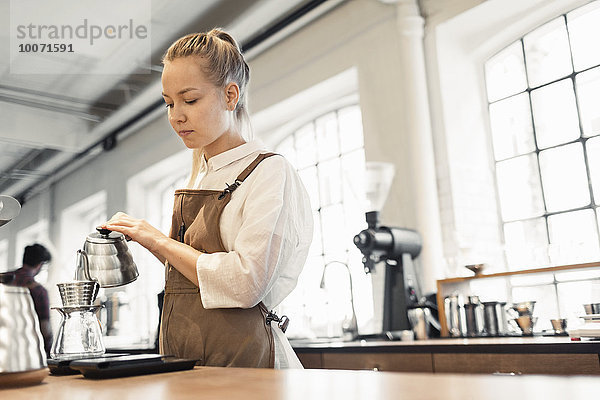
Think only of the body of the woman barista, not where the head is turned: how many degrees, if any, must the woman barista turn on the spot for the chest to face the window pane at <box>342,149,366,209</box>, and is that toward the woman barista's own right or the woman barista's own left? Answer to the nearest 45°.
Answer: approximately 135° to the woman barista's own right

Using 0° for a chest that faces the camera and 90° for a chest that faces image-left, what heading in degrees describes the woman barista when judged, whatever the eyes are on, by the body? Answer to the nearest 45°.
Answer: approximately 45°

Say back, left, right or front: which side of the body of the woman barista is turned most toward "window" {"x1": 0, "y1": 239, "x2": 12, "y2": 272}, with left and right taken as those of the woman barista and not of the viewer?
right

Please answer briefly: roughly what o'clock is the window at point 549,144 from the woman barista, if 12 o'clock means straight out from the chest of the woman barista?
The window is roughly at 6 o'clock from the woman barista.

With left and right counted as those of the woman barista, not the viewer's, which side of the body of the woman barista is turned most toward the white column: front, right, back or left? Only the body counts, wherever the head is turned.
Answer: back

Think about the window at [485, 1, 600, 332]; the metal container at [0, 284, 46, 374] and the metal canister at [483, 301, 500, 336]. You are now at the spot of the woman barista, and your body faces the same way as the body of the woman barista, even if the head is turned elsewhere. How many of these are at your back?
2

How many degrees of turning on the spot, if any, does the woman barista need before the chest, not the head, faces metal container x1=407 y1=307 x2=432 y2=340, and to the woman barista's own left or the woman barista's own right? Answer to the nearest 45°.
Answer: approximately 180°

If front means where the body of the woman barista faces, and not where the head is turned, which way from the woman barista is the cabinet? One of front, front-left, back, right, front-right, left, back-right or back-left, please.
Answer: back

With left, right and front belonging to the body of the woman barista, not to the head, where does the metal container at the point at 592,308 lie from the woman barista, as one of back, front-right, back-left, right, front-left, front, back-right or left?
back

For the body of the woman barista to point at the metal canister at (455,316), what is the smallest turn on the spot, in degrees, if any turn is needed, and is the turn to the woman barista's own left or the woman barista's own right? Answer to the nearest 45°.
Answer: approximately 180°

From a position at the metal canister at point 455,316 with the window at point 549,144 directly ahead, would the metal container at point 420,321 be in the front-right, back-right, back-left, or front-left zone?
back-left

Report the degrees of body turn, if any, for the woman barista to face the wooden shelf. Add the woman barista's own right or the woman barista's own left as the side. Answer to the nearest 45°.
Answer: approximately 180°

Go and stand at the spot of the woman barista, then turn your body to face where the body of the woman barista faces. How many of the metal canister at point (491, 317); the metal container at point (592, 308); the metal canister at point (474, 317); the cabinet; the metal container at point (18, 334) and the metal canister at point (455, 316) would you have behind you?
5

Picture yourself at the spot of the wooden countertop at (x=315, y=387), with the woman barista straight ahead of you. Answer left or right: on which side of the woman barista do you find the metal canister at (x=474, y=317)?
right
